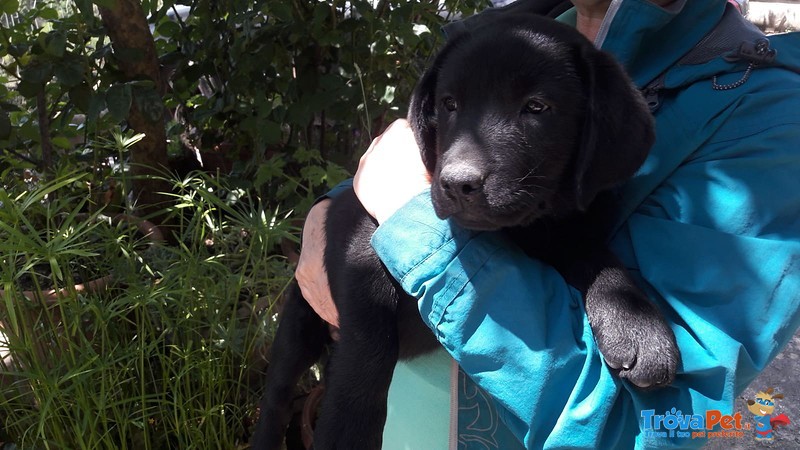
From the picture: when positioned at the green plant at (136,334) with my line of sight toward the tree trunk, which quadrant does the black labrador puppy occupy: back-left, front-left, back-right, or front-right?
back-right

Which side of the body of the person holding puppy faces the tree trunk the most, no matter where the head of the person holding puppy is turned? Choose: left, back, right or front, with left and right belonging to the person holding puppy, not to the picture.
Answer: right

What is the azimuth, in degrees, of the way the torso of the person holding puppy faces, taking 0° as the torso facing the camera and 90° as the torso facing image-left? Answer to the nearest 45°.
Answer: approximately 45°

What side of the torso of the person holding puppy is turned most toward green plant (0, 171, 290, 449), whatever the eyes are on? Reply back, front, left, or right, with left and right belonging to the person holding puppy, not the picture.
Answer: right
